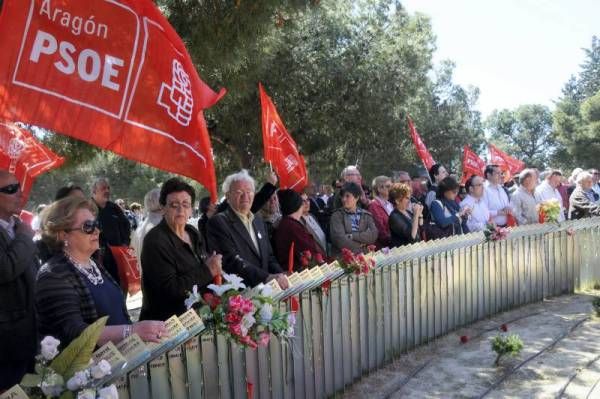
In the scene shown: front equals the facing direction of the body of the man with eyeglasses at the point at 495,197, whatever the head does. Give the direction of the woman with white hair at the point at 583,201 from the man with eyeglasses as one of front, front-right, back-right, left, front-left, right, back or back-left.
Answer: left

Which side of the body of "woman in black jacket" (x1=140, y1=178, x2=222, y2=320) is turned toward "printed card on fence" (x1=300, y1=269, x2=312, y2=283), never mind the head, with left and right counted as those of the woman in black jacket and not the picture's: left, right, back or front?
left

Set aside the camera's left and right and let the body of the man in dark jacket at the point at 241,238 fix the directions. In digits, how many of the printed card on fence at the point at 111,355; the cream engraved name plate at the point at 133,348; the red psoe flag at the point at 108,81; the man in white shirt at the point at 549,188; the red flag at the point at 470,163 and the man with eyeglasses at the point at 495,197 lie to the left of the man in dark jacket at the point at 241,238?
3

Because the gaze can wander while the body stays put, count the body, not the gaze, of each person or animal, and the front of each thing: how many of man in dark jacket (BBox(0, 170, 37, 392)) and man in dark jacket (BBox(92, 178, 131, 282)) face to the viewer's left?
0

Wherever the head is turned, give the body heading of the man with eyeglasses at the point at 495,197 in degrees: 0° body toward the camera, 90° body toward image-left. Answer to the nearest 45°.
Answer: approximately 315°

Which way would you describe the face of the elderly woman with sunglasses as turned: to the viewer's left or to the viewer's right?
to the viewer's right

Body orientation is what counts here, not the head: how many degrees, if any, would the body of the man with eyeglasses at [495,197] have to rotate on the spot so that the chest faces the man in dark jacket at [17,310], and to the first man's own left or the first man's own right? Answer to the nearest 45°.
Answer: approximately 45° to the first man's own right

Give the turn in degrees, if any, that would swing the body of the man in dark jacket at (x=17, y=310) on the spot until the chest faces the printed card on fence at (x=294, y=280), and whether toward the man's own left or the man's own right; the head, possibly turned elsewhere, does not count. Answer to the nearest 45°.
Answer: approximately 45° to the man's own left

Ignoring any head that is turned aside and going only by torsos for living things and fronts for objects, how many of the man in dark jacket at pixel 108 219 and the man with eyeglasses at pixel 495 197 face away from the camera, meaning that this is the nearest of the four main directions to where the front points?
0

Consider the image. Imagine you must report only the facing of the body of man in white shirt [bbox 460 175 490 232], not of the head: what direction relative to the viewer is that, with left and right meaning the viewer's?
facing the viewer and to the right of the viewer

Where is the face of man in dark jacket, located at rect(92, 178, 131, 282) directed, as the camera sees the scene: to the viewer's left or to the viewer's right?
to the viewer's right

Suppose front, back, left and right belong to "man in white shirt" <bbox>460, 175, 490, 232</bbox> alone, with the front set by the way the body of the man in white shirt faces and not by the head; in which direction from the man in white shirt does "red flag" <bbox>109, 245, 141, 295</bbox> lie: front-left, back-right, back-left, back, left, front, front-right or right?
right

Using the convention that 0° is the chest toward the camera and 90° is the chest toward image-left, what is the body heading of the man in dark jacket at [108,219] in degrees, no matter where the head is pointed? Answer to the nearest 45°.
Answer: approximately 315°

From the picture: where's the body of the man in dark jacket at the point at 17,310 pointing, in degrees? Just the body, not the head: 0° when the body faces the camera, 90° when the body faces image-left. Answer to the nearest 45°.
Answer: approximately 315°

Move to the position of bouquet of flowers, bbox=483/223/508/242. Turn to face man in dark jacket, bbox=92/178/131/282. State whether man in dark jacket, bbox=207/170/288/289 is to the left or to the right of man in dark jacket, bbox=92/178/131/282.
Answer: left
